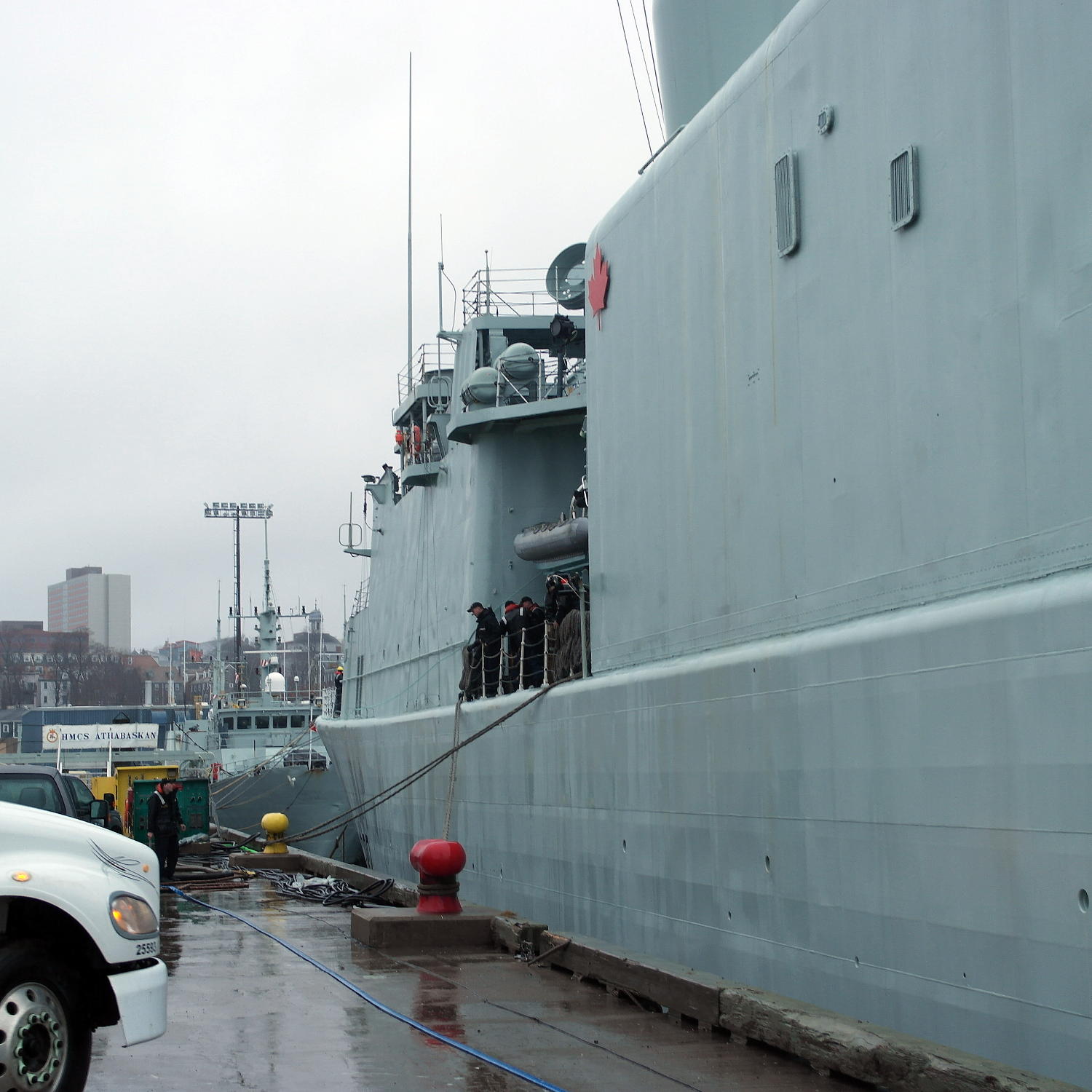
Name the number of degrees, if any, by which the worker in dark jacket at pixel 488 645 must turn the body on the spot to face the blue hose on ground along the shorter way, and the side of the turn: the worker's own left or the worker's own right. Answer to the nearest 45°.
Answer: approximately 90° to the worker's own left

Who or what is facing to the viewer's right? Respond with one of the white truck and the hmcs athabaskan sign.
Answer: the white truck

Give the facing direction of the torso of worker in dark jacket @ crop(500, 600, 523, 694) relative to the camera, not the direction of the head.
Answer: to the viewer's left

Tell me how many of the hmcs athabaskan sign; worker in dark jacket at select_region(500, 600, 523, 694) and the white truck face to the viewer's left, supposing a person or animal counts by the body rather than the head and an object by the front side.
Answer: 1

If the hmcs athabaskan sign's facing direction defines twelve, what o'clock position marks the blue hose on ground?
The blue hose on ground is roughly at 12 o'clock from the hmcs athabaskan sign.

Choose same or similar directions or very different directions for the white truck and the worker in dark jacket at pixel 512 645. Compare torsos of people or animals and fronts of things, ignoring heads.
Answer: very different directions

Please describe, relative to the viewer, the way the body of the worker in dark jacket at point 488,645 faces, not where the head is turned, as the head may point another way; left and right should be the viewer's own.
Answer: facing to the left of the viewer

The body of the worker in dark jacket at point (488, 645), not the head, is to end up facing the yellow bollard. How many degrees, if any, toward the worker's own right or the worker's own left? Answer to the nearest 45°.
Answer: approximately 45° to the worker's own right

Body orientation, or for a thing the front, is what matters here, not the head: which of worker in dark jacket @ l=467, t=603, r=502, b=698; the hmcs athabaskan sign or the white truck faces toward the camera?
the hmcs athabaskan sign

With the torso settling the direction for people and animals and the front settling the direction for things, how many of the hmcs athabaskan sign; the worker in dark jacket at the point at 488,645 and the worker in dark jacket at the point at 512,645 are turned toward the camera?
1

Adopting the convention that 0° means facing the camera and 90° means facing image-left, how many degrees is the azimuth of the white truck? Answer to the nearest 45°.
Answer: approximately 270°

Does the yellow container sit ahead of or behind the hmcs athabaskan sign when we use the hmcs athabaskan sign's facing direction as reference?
ahead

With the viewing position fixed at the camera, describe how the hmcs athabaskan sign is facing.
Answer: facing the viewer

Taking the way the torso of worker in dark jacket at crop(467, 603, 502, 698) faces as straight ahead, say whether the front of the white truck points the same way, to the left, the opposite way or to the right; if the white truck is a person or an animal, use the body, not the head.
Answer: the opposite way
